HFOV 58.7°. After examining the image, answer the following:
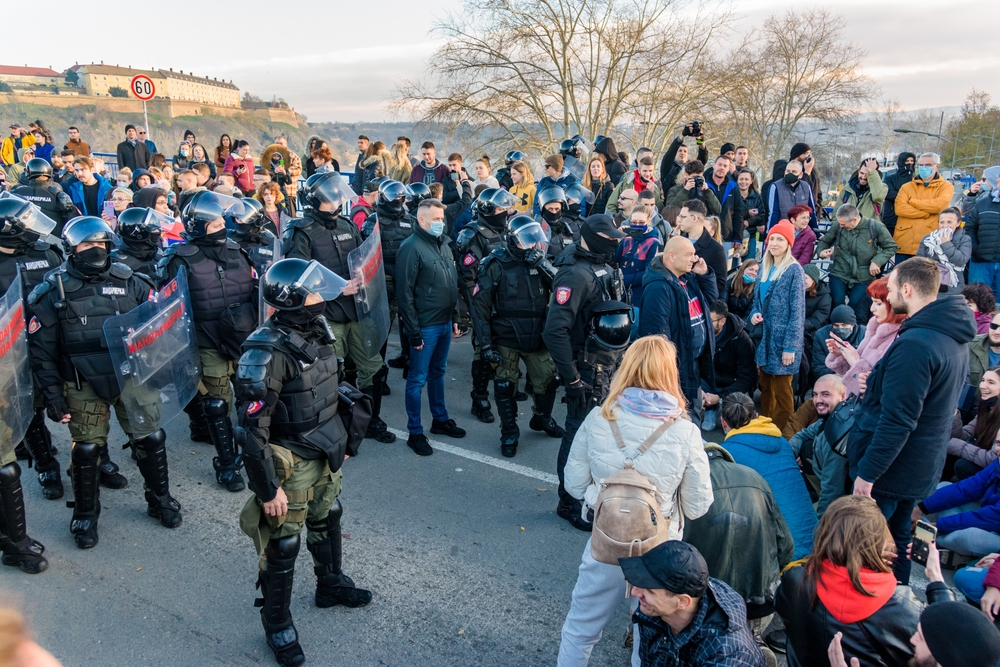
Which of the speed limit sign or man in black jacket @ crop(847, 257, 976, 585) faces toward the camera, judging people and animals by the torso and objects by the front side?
the speed limit sign

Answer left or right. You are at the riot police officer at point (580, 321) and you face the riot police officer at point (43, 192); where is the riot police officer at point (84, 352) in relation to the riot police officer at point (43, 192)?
left

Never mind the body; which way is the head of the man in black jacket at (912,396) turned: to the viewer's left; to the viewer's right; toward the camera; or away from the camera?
to the viewer's left

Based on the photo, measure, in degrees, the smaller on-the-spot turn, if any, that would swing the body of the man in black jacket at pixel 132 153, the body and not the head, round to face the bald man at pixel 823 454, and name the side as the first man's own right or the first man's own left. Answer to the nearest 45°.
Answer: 0° — they already face them

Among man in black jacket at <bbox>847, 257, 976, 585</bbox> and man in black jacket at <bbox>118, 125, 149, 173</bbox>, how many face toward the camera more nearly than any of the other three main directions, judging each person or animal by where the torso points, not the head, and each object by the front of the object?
1

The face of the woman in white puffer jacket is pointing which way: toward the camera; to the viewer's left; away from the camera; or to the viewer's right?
away from the camera

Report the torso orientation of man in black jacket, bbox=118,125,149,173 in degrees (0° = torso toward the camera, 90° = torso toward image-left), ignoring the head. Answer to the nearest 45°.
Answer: approximately 0°

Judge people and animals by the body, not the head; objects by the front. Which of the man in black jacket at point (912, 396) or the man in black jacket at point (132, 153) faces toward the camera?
the man in black jacket at point (132, 153)

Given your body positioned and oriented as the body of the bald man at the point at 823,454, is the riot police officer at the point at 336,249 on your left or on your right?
on your right

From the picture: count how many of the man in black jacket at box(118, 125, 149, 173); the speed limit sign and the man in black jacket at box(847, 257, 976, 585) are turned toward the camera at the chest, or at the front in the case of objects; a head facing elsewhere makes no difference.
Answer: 2

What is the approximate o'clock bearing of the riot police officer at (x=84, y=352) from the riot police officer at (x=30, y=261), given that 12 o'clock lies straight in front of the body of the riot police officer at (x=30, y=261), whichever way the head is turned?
the riot police officer at (x=84, y=352) is roughly at 1 o'clock from the riot police officer at (x=30, y=261).

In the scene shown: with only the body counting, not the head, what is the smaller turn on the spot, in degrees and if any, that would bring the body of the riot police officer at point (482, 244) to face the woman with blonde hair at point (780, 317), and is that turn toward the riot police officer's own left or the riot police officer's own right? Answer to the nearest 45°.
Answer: approximately 45° to the riot police officer's own left

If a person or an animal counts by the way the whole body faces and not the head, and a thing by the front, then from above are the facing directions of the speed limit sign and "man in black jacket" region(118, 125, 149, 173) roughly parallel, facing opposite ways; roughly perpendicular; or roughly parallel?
roughly parallel
